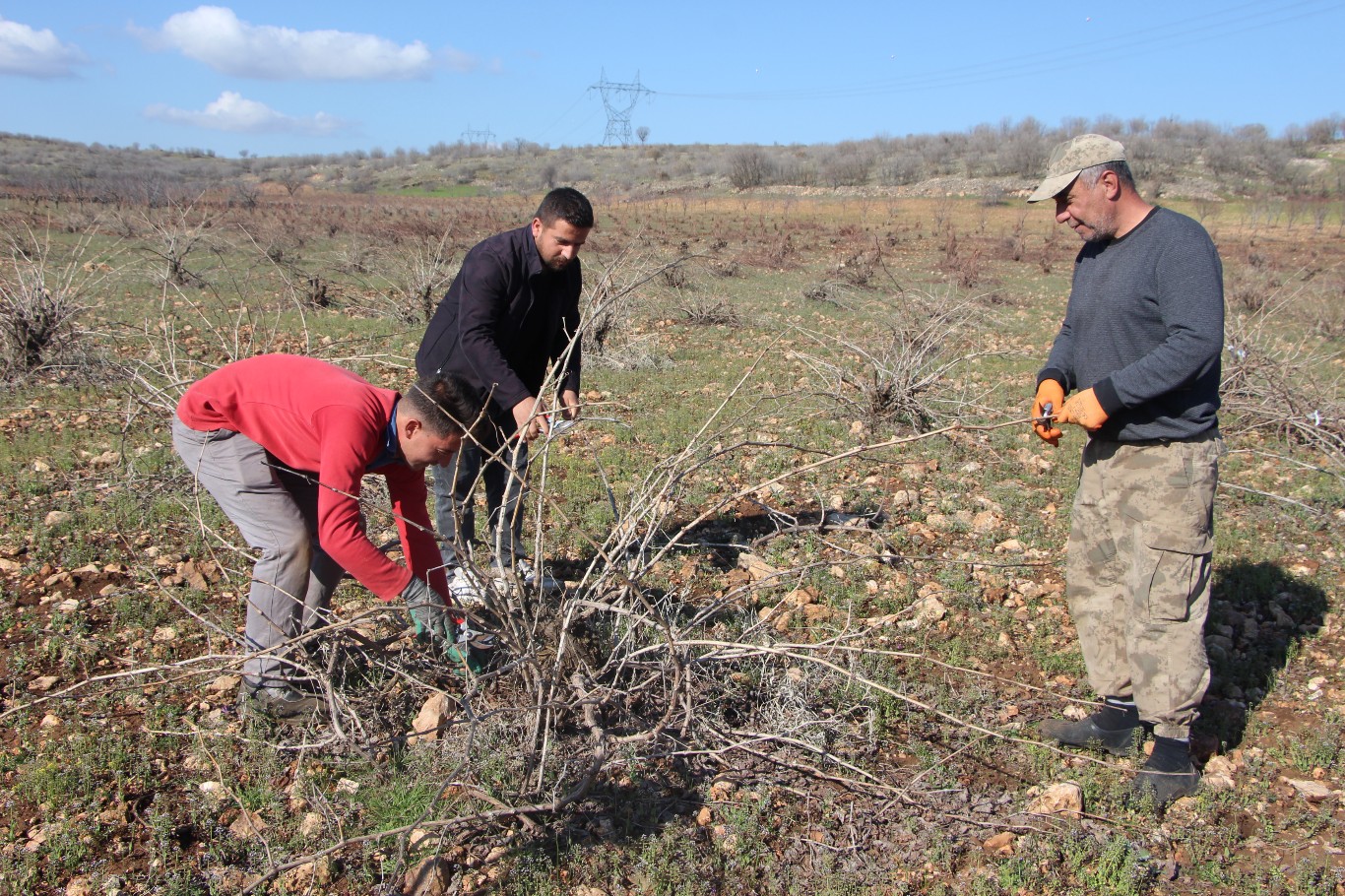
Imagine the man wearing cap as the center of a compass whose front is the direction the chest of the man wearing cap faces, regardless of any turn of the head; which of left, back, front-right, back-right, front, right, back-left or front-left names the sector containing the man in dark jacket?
front-right

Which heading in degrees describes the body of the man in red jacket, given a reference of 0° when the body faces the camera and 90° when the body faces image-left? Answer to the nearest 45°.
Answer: approximately 270°

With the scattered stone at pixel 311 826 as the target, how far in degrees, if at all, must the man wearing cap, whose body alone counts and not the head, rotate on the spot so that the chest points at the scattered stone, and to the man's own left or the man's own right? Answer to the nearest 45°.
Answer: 0° — they already face it

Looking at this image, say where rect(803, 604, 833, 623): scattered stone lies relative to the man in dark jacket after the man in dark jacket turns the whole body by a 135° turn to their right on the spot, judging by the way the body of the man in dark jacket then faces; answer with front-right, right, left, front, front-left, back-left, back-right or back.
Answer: back

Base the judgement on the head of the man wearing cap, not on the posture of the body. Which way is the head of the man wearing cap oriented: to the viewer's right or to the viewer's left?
to the viewer's left

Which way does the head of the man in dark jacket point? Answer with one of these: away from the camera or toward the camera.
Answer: toward the camera

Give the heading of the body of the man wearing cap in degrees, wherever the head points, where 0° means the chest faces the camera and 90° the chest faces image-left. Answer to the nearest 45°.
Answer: approximately 45°

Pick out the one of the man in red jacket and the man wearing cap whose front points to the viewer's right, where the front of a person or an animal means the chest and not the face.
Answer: the man in red jacket

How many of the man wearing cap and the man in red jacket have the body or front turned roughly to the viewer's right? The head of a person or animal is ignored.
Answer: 1

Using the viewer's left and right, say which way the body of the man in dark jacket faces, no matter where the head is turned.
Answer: facing the viewer and to the right of the viewer

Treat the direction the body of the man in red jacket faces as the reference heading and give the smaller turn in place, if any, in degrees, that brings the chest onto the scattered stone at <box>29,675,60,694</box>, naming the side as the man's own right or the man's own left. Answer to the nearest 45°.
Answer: approximately 135° to the man's own left

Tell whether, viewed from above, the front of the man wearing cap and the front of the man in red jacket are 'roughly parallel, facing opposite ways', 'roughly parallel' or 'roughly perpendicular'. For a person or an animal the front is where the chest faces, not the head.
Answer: roughly parallel, facing opposite ways

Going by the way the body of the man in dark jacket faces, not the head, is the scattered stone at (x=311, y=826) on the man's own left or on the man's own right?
on the man's own right

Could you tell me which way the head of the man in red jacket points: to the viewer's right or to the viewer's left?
to the viewer's right

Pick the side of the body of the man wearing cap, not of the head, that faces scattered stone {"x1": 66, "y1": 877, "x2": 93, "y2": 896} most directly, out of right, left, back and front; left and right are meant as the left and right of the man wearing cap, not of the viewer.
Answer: front

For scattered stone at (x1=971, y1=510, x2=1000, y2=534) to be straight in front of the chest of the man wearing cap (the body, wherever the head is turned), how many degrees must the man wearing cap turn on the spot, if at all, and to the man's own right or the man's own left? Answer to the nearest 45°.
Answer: approximately 135° to the man's own right
